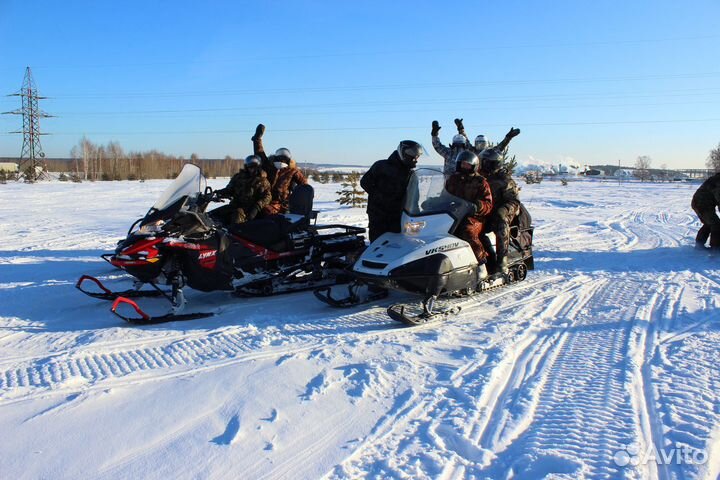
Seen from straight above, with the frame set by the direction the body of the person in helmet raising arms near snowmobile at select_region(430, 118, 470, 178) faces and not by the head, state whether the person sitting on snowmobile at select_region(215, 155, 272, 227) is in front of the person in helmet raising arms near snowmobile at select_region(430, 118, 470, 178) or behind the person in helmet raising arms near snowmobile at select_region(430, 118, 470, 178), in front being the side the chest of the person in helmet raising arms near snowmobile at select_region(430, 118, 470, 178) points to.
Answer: in front

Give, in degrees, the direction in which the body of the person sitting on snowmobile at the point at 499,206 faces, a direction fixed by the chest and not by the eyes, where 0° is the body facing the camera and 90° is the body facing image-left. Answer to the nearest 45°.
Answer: approximately 45°

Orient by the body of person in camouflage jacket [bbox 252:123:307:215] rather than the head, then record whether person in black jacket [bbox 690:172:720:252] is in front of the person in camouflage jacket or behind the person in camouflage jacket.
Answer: behind

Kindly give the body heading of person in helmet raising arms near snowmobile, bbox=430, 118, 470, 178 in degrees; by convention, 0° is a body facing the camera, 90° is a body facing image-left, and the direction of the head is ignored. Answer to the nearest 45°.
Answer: approximately 45°
